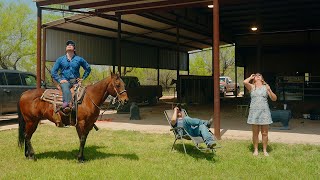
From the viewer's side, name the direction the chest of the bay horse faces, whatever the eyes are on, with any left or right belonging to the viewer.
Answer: facing to the right of the viewer

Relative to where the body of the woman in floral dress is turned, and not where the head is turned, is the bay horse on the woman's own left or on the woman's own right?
on the woman's own right

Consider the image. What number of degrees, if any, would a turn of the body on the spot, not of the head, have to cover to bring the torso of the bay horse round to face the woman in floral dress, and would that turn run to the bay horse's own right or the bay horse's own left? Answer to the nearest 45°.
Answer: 0° — it already faces them

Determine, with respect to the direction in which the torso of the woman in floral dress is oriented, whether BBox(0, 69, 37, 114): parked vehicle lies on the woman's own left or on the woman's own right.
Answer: on the woman's own right
